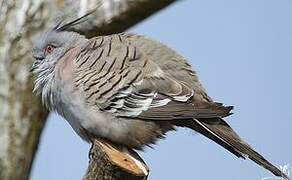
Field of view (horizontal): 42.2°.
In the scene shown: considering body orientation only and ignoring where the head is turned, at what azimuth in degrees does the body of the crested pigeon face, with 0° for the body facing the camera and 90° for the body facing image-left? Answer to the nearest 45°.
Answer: approximately 90°
